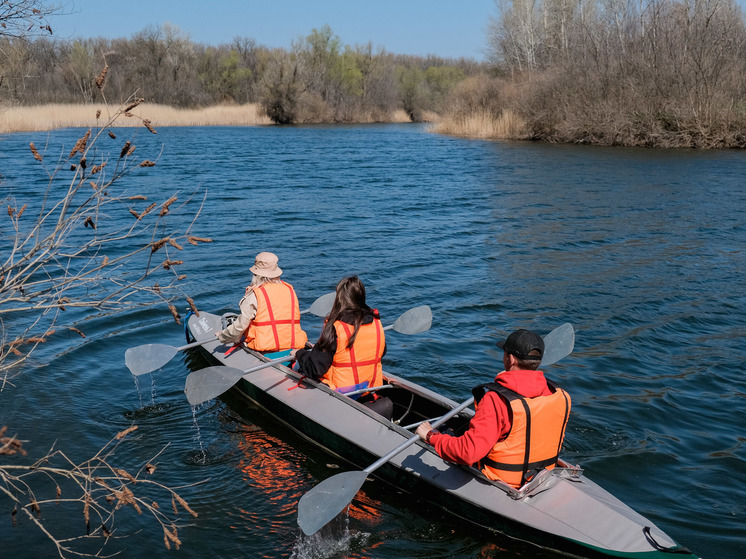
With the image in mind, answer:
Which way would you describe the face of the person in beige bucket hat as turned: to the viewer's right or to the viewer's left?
to the viewer's left

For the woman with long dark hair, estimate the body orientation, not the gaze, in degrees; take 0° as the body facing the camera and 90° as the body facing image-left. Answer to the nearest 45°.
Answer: approximately 135°

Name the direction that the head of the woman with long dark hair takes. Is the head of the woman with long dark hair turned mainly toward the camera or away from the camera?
away from the camera

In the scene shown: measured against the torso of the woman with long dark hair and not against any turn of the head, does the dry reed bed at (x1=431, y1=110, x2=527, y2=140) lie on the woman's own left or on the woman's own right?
on the woman's own right

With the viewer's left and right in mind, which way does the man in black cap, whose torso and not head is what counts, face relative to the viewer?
facing away from the viewer and to the left of the viewer

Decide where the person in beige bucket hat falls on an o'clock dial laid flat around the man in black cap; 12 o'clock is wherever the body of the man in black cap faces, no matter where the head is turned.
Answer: The person in beige bucket hat is roughly at 12 o'clock from the man in black cap.

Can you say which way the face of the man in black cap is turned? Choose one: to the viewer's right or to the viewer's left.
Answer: to the viewer's left

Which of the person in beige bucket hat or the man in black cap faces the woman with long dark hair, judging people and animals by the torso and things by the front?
the man in black cap

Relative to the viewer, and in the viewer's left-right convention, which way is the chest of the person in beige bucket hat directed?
facing away from the viewer and to the left of the viewer
